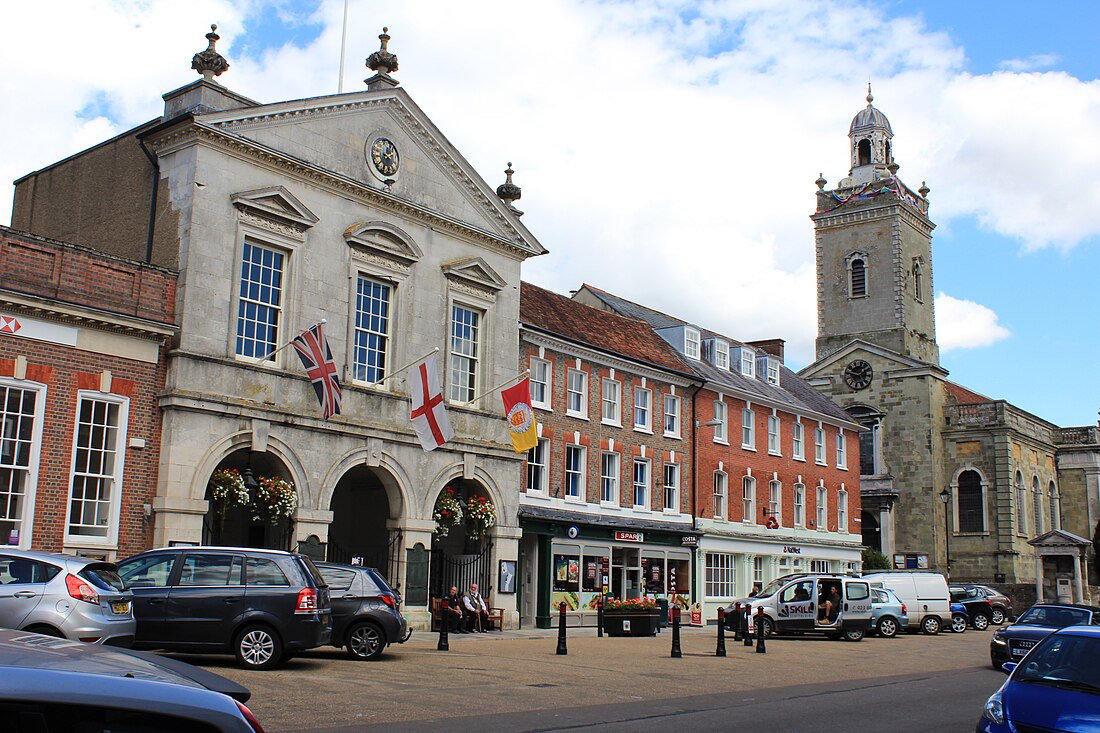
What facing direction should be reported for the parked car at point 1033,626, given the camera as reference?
facing the viewer and to the left of the viewer

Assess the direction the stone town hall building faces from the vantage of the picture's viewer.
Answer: facing the viewer and to the right of the viewer

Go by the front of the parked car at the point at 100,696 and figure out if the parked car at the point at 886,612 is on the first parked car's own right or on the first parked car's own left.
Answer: on the first parked car's own right

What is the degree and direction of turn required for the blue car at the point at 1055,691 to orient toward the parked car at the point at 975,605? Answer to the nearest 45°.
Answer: approximately 135° to its right

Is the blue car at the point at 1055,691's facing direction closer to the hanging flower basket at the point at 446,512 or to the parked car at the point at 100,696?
the parked car

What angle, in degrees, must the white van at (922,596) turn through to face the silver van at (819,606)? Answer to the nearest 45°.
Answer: approximately 45° to its left

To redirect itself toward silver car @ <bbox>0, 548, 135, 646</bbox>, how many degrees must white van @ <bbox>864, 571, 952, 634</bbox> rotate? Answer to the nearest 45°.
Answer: approximately 90° to its left

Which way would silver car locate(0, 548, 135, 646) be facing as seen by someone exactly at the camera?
facing away from the viewer and to the left of the viewer

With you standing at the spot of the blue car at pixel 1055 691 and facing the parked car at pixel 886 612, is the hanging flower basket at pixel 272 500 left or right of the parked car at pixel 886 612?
left

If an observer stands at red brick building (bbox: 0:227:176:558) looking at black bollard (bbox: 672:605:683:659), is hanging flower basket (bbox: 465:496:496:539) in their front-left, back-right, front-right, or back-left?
front-left

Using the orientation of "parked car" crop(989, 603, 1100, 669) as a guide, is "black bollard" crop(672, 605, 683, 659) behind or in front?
in front
